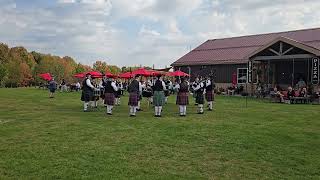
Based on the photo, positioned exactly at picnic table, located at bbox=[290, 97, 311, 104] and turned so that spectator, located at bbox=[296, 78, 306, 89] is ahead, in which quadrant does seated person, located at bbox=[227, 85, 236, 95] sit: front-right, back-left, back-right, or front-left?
front-left

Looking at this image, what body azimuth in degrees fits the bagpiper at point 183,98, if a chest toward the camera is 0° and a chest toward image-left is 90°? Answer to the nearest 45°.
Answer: approximately 180°

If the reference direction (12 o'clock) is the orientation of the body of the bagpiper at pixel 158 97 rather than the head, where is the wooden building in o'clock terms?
The wooden building is roughly at 1 o'clock from the bagpiper.

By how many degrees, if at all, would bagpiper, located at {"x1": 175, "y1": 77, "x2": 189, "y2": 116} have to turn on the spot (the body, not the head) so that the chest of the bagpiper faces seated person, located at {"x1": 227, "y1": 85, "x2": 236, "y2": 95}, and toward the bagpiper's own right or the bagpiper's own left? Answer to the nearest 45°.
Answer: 0° — they already face them

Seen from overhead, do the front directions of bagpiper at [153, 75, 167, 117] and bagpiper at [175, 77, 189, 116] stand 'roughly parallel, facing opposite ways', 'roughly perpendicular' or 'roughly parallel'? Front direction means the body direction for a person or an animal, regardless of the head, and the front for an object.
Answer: roughly parallel

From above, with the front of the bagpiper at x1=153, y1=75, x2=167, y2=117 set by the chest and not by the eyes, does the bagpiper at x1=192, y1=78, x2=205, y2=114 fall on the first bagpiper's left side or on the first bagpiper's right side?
on the first bagpiper's right side

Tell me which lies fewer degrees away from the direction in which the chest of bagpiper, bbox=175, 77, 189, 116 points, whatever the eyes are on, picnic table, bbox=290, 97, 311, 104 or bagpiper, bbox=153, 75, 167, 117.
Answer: the picnic table

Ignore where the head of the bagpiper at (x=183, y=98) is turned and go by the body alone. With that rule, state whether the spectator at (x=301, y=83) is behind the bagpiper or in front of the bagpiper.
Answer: in front

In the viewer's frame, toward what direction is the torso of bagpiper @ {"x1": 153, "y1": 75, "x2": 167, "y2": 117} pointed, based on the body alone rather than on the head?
away from the camera
